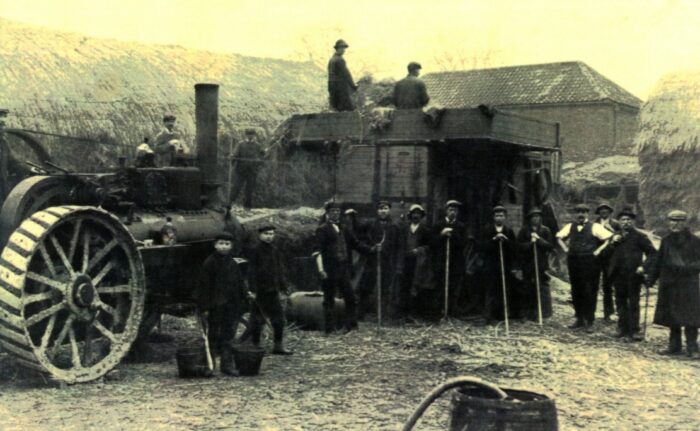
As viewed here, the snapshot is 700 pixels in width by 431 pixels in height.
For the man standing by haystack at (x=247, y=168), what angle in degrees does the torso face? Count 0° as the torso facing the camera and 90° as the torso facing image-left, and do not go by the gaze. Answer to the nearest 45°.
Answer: approximately 0°

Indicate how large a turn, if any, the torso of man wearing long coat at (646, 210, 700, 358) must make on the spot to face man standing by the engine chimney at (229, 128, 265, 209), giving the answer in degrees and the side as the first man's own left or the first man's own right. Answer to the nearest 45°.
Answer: approximately 90° to the first man's own right

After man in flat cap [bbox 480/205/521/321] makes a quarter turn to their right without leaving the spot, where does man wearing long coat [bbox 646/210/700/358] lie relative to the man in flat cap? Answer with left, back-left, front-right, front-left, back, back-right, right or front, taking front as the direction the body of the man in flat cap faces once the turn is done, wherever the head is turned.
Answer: back-left

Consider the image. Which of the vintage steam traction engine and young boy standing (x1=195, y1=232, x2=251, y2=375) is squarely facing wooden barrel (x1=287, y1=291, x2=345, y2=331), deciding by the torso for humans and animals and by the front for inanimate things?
the vintage steam traction engine

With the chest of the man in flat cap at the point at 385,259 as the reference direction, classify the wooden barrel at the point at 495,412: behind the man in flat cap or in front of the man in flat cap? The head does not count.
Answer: in front

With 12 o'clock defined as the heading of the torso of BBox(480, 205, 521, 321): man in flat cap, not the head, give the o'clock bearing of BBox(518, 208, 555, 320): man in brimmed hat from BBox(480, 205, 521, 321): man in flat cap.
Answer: BBox(518, 208, 555, 320): man in brimmed hat is roughly at 8 o'clock from BBox(480, 205, 521, 321): man in flat cap.

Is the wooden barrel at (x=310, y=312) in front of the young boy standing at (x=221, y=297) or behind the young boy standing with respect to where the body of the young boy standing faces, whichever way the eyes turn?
behind

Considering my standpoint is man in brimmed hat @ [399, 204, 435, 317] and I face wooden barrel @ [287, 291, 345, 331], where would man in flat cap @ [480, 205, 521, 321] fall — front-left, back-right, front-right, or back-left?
back-left

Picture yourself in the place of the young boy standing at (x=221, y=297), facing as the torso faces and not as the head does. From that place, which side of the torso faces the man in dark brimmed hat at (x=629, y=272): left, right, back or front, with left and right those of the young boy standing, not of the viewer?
left

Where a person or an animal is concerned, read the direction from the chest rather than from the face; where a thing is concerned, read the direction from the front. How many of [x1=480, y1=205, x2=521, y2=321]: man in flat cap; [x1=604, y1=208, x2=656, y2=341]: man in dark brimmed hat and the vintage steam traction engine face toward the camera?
2

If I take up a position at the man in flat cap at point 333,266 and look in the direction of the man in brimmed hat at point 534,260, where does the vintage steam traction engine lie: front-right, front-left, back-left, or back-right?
back-right

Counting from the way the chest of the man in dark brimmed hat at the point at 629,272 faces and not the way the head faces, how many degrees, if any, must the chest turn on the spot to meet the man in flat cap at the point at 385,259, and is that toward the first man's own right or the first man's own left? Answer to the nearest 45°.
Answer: approximately 90° to the first man's own right
